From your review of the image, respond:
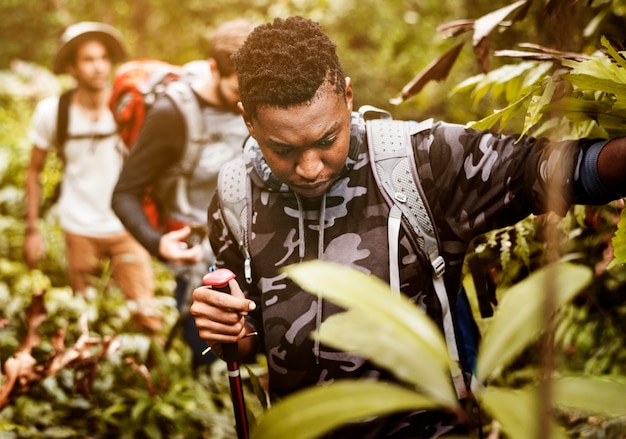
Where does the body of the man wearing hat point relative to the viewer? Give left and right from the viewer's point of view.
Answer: facing the viewer and to the right of the viewer

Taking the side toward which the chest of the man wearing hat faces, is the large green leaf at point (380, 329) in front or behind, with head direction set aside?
in front
